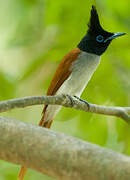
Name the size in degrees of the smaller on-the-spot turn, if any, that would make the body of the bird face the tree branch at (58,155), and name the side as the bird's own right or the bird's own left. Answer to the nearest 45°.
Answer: approximately 90° to the bird's own right

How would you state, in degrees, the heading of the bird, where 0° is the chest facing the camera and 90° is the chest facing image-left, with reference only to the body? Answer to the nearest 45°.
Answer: approximately 270°
